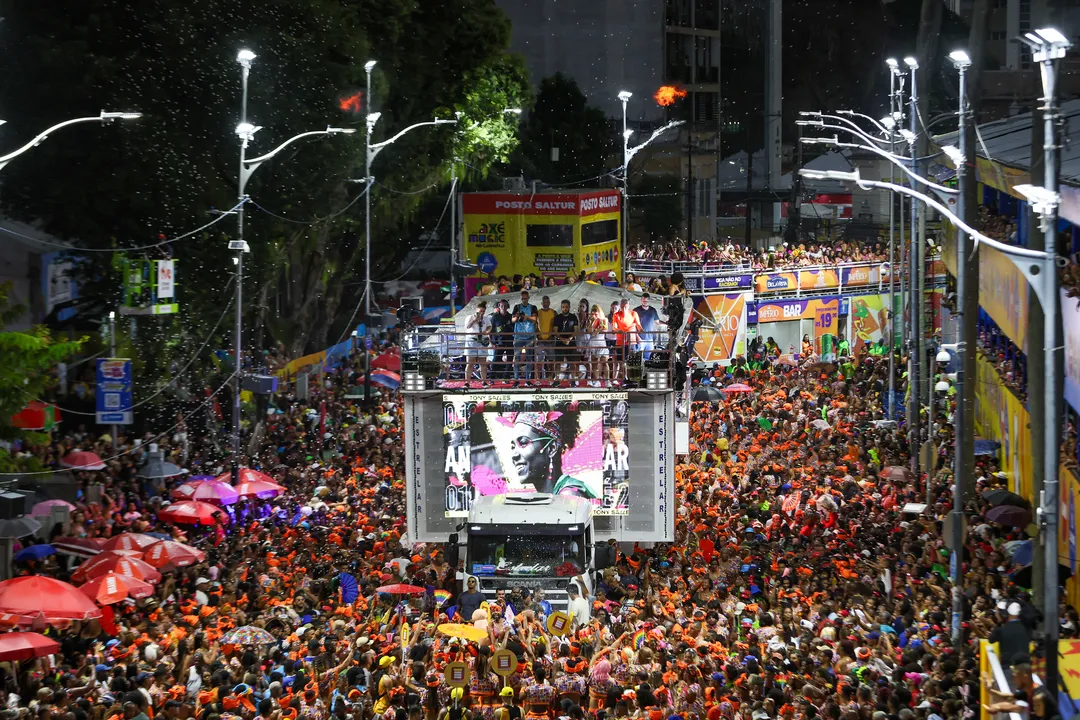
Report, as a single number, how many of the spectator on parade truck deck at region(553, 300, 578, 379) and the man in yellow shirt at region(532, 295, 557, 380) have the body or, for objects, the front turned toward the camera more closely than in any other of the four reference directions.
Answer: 2

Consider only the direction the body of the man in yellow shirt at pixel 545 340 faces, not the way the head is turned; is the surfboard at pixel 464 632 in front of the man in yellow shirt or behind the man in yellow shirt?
in front

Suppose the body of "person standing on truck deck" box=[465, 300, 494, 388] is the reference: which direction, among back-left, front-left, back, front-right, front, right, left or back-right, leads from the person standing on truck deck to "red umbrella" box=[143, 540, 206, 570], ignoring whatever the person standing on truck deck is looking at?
front-right

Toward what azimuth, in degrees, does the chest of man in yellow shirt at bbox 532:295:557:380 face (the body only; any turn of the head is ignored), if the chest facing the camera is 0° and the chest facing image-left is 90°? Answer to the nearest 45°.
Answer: approximately 0°

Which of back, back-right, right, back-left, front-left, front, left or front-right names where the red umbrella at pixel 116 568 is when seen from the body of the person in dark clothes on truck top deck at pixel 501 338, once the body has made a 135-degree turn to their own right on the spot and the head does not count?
left

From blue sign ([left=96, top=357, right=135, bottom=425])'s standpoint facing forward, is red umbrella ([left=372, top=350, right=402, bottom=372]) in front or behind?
behind

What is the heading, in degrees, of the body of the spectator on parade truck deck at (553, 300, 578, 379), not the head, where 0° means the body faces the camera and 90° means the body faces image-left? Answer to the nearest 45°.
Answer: approximately 0°

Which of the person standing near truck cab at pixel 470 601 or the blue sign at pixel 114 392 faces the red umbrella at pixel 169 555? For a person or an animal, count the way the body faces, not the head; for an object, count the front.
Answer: the blue sign

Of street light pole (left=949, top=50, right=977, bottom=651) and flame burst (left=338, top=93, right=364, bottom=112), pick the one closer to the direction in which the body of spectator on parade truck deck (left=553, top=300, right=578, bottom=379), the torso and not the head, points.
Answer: the street light pole

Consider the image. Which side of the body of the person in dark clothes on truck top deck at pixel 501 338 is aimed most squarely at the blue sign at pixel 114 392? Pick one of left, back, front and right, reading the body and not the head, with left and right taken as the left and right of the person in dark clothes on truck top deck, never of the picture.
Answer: right

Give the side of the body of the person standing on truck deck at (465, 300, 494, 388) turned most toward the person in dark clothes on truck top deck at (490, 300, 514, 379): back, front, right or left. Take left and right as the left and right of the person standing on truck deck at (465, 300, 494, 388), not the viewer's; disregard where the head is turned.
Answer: left

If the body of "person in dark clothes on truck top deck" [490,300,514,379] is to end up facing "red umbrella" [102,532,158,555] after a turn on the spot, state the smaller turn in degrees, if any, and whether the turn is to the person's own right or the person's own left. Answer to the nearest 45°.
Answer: approximately 45° to the person's own right

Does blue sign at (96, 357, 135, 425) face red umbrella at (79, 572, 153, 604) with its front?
yes
